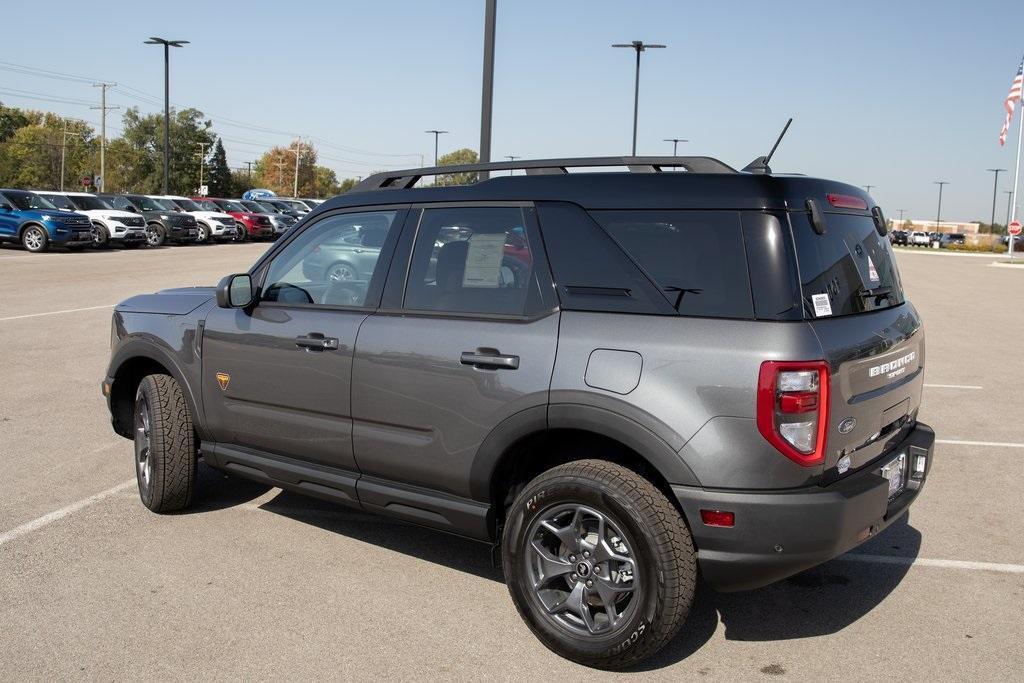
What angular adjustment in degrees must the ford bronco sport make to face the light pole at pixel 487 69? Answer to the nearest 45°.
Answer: approximately 45° to its right

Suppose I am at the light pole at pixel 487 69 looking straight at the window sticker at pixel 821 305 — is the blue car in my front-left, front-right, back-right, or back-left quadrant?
back-right

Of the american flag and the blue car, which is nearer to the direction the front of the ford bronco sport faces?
the blue car

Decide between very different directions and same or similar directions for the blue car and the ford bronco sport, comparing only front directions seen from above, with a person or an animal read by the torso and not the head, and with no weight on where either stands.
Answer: very different directions

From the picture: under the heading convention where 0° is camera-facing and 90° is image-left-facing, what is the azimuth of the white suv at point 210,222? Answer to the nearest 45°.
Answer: approximately 315°

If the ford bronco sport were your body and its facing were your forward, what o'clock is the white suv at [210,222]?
The white suv is roughly at 1 o'clock from the ford bronco sport.

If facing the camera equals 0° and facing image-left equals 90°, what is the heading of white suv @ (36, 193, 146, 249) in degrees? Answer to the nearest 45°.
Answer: approximately 315°

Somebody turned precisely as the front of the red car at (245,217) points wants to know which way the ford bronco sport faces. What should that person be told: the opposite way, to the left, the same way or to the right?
the opposite way

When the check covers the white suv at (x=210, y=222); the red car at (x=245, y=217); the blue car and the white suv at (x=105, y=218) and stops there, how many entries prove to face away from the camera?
0

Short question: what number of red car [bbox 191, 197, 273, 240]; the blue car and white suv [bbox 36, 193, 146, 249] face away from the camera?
0

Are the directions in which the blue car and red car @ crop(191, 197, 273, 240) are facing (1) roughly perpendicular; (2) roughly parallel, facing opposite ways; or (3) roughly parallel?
roughly parallel

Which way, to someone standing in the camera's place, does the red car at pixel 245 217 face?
facing the viewer and to the right of the viewer

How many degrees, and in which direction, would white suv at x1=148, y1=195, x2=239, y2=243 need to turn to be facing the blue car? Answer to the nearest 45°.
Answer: approximately 90° to its right

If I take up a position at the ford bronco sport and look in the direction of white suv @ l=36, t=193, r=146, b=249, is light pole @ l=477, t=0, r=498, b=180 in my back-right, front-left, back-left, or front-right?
front-right

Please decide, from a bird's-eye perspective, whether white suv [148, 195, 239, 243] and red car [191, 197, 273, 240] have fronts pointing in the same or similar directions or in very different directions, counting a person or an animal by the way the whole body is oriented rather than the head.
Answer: same or similar directions

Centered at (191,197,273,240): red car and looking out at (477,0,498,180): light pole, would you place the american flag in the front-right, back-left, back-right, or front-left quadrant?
front-left
